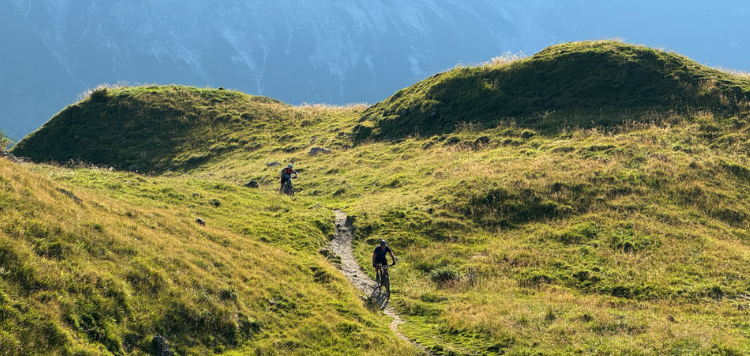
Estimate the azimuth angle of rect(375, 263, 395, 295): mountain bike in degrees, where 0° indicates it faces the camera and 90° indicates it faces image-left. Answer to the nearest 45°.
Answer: approximately 315°

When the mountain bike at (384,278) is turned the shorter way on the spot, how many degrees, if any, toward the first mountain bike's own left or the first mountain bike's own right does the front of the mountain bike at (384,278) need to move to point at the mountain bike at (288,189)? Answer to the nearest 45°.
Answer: approximately 180°

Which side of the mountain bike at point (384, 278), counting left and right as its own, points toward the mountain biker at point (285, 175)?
back

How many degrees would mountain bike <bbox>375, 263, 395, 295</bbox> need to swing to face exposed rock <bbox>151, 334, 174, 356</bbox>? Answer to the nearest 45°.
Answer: approximately 90° to its right

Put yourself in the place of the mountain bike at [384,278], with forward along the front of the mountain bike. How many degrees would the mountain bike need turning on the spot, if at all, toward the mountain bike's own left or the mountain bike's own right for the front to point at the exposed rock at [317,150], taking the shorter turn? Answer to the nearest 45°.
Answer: approximately 135° to the mountain bike's own left

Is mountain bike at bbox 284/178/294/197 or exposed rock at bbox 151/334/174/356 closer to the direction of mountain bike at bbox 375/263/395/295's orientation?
the exposed rock
